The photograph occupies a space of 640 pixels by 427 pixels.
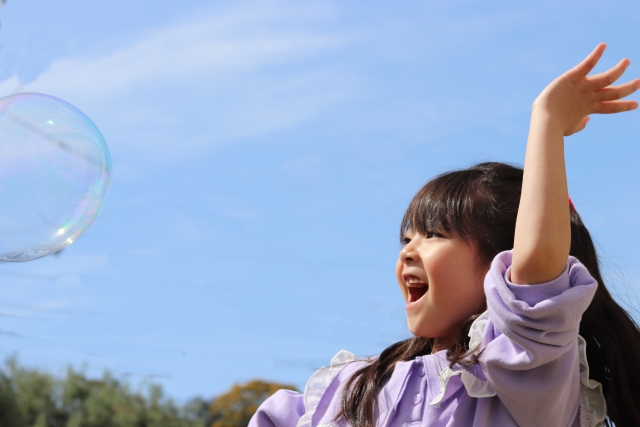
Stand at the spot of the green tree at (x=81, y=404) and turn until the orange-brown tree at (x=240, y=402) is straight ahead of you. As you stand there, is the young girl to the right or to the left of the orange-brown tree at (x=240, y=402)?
right

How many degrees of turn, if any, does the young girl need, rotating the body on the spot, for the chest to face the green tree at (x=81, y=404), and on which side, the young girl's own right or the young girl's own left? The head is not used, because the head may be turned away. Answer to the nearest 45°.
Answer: approximately 90° to the young girl's own right

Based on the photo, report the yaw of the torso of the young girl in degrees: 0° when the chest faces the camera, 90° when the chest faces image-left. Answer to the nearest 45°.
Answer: approximately 45°

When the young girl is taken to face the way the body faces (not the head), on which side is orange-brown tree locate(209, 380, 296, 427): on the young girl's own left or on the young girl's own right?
on the young girl's own right
